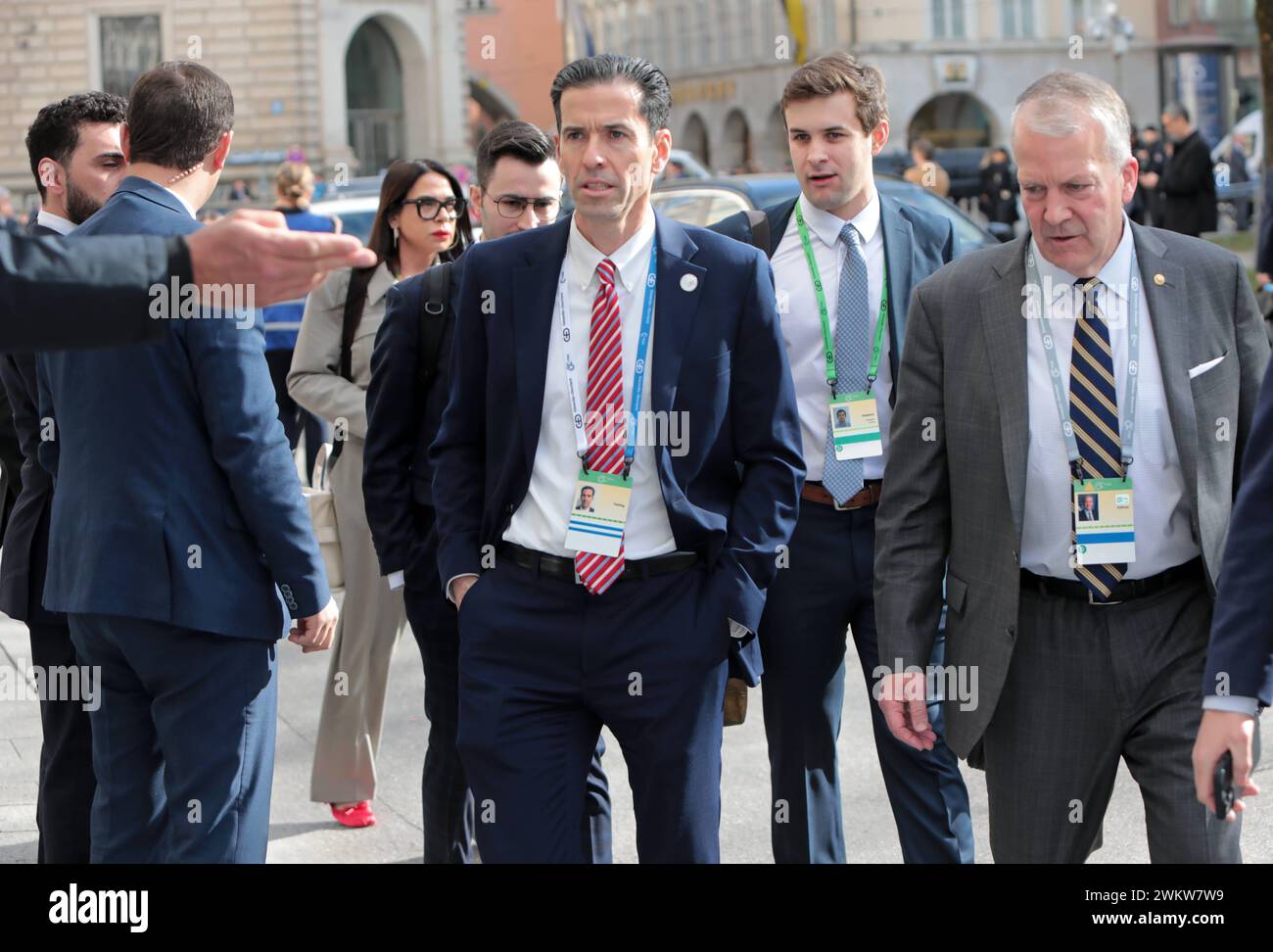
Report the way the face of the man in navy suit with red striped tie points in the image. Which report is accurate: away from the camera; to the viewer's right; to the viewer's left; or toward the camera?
toward the camera

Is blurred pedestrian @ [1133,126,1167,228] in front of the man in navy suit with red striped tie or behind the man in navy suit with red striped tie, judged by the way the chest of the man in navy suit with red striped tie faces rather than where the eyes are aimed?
behind

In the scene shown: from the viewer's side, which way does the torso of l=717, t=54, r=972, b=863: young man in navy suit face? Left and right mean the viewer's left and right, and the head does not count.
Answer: facing the viewer

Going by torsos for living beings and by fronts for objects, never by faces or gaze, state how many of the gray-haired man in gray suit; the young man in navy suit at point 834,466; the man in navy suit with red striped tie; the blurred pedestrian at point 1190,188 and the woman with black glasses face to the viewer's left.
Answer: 1

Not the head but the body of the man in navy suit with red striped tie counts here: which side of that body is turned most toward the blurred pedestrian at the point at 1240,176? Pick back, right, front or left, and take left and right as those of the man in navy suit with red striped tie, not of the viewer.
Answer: back

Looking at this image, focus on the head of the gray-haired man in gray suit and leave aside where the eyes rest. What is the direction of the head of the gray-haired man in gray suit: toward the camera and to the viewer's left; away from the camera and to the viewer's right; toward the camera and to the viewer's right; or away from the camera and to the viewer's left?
toward the camera and to the viewer's left

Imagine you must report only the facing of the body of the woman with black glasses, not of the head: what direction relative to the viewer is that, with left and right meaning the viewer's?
facing the viewer and to the right of the viewer

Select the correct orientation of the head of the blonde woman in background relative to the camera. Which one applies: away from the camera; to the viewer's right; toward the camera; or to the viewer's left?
away from the camera

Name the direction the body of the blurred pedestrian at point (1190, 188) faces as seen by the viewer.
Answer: to the viewer's left

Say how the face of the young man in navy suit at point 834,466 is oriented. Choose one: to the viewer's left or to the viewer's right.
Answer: to the viewer's left

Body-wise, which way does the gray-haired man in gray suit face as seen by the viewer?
toward the camera

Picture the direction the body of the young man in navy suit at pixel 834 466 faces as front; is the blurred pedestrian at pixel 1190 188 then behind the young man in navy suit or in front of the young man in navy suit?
behind

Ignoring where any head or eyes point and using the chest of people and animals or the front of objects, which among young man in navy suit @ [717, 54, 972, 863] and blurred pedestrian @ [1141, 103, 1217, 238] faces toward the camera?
the young man in navy suit
